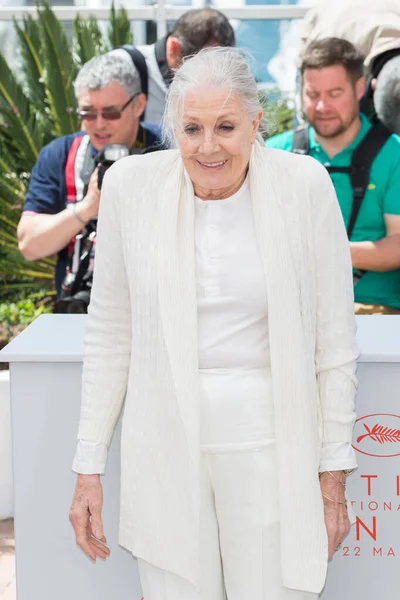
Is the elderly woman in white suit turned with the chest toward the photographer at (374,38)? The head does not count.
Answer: no

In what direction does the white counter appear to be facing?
toward the camera

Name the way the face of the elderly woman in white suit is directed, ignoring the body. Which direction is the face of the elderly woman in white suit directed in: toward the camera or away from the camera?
toward the camera

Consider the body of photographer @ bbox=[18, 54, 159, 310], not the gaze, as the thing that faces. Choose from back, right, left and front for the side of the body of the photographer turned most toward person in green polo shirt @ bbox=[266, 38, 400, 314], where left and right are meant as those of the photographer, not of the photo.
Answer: left

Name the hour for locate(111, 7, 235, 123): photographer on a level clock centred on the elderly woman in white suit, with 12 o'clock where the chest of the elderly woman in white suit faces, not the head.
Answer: The photographer is roughly at 6 o'clock from the elderly woman in white suit.

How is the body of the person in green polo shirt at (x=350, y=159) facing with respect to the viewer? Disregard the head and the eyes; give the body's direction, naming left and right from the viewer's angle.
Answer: facing the viewer and to the left of the viewer

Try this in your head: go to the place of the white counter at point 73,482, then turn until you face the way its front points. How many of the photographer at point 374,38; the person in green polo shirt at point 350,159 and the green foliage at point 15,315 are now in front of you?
0

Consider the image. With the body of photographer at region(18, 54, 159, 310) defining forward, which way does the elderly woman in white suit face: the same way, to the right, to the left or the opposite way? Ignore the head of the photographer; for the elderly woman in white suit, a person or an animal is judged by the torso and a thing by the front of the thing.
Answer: the same way

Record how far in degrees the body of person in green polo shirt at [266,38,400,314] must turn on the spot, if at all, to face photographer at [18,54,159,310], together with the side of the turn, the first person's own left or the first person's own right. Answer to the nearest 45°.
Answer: approximately 45° to the first person's own right

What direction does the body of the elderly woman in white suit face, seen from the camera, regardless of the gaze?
toward the camera

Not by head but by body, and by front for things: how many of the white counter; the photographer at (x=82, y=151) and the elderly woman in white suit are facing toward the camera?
3

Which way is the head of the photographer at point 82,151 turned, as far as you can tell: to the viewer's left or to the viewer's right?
to the viewer's right

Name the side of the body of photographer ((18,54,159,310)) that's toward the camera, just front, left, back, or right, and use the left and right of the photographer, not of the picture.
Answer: front

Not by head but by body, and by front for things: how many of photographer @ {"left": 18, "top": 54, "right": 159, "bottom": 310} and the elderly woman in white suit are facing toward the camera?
2
